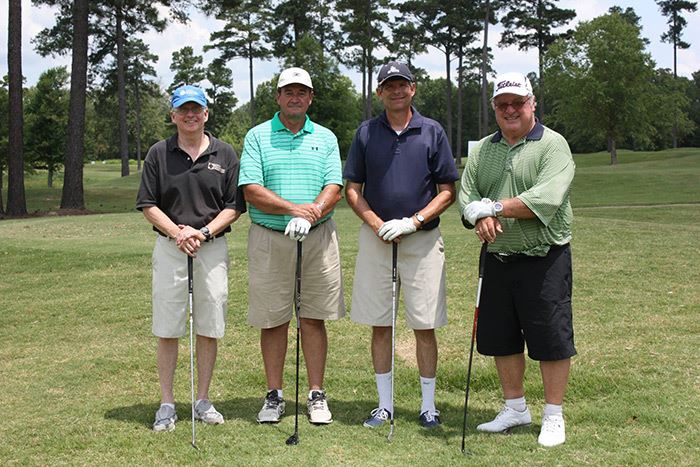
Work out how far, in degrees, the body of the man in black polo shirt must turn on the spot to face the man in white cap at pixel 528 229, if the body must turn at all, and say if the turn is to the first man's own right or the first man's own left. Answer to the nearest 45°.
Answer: approximately 45° to the first man's own left

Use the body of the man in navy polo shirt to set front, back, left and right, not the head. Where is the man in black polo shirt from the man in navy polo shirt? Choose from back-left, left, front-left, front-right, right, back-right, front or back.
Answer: right

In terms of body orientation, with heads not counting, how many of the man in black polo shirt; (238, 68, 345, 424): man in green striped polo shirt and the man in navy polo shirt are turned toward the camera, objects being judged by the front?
3

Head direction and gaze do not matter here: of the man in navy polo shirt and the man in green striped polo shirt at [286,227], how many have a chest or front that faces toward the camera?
2

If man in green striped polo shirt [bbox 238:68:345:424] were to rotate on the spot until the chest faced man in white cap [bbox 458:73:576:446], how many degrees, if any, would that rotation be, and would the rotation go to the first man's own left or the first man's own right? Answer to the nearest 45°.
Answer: approximately 45° to the first man's own left

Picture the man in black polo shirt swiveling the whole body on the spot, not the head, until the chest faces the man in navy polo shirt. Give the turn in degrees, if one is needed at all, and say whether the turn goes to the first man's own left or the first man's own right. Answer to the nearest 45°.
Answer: approximately 90° to the first man's own left

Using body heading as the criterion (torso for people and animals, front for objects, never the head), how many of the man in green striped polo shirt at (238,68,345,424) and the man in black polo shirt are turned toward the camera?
2
